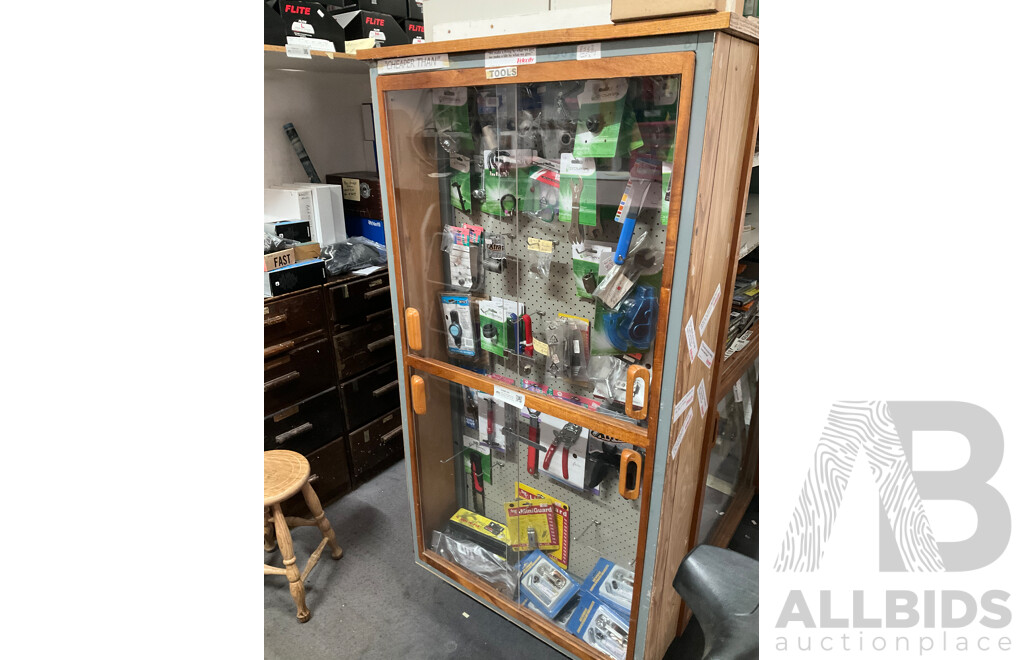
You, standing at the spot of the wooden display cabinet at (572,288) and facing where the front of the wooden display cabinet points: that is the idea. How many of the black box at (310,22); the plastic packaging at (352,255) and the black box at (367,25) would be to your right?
3

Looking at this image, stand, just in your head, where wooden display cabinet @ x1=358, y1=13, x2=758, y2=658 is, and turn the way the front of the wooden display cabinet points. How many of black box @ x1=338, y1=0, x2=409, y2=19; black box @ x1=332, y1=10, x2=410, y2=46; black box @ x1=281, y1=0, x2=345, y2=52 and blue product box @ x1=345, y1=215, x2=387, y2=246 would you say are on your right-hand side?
4

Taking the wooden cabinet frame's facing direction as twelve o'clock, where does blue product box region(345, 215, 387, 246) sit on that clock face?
The blue product box is roughly at 3 o'clock from the wooden cabinet frame.

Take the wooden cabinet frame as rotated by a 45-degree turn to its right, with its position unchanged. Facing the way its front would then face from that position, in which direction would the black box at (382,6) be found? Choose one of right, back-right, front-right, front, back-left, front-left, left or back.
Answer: front-right

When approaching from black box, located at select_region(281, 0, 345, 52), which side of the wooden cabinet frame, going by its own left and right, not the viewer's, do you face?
right

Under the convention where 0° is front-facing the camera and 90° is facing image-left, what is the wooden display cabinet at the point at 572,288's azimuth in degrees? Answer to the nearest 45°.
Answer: approximately 45°

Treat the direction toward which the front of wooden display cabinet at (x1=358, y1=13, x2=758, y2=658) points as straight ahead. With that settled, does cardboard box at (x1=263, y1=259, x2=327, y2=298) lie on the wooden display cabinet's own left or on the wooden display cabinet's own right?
on the wooden display cabinet's own right

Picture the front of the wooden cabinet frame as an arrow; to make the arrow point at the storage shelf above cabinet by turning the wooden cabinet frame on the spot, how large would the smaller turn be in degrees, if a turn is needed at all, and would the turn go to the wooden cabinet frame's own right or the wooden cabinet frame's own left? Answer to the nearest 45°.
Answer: approximately 90° to the wooden cabinet frame's own right

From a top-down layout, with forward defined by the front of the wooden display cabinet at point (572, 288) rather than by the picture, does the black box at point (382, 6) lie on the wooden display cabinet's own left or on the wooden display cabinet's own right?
on the wooden display cabinet's own right

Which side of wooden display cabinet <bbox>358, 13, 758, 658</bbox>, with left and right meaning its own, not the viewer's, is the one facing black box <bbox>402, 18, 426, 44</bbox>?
right

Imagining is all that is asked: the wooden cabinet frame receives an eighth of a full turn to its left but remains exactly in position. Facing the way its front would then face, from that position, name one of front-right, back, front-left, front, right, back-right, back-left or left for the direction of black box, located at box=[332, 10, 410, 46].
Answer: back-right
